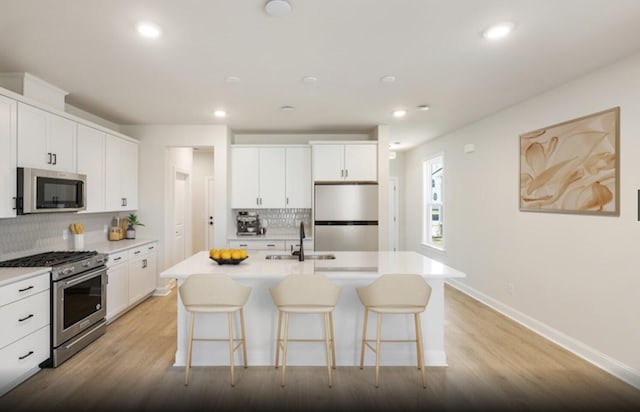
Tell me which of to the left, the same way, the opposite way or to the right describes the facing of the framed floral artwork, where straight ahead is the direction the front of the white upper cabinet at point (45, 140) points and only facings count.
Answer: the opposite way

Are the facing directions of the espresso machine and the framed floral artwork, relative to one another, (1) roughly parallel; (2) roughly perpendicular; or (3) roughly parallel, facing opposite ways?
roughly perpendicular

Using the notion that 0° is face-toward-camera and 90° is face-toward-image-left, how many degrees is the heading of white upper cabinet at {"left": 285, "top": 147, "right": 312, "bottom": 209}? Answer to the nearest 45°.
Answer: approximately 0°

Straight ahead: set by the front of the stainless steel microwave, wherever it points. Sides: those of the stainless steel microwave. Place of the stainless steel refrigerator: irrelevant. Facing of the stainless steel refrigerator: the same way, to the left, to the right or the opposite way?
to the right

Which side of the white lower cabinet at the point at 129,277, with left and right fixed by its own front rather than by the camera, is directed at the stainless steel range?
right

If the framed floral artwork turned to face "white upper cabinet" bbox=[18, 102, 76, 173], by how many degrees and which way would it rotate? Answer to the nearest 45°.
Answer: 0° — it already faces it

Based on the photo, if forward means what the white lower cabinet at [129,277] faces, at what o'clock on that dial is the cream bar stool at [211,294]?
The cream bar stool is roughly at 1 o'clock from the white lower cabinet.

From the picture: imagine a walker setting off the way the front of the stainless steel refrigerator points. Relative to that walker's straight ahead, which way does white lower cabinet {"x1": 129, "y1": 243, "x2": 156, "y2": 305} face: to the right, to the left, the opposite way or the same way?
to the left
